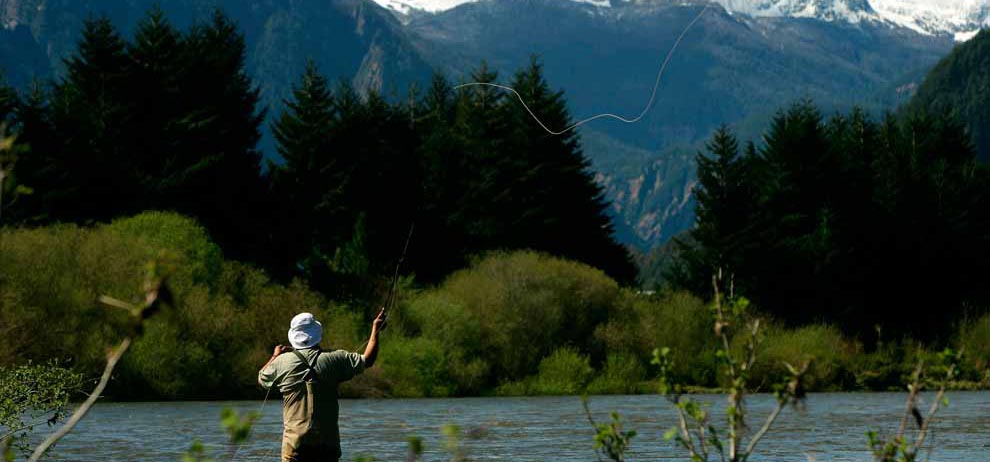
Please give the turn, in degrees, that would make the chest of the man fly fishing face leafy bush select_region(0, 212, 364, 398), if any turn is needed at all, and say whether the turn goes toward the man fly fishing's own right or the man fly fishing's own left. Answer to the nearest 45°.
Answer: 0° — they already face it

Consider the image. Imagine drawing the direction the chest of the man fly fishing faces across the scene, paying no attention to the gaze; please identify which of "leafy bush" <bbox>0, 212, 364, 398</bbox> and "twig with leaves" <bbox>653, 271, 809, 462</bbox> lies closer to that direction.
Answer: the leafy bush

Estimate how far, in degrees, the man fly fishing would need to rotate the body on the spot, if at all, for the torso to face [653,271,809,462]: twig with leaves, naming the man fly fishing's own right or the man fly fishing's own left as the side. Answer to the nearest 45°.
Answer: approximately 135° to the man fly fishing's own right

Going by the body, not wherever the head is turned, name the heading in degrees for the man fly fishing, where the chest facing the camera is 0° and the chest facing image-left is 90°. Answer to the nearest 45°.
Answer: approximately 180°
